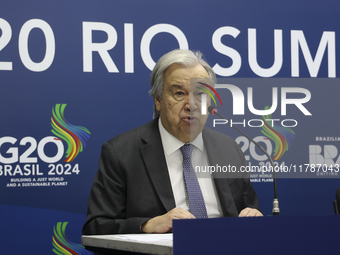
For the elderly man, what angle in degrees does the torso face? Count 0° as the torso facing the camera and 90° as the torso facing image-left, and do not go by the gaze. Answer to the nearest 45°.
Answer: approximately 315°
